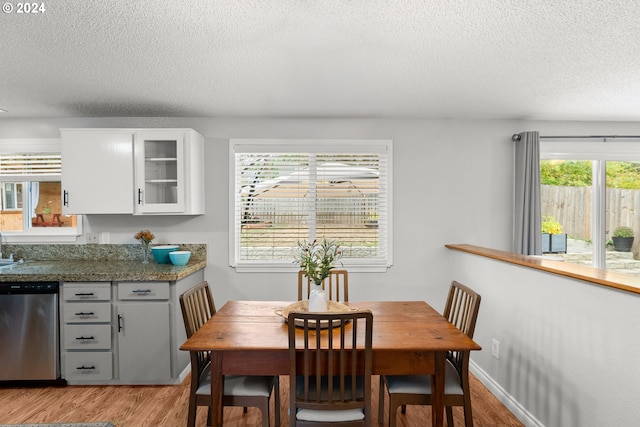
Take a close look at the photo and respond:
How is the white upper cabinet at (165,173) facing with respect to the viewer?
toward the camera

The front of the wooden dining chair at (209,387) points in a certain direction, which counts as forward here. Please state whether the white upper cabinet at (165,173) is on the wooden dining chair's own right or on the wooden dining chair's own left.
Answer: on the wooden dining chair's own left

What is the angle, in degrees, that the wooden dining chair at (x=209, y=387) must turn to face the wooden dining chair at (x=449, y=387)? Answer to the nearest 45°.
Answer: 0° — it already faces it

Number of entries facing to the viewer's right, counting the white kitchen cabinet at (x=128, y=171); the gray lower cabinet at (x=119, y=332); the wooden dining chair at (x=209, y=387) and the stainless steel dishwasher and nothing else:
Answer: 1

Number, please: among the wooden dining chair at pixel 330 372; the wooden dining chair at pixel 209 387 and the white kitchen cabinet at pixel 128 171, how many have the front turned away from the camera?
1

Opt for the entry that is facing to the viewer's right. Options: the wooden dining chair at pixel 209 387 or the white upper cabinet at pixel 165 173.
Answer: the wooden dining chair

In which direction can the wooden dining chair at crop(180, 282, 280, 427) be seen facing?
to the viewer's right

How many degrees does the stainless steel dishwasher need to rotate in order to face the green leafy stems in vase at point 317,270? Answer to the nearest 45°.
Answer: approximately 45° to its left

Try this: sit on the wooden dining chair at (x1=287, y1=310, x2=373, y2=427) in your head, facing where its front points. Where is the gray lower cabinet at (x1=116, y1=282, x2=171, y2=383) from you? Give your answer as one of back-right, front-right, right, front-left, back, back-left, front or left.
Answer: front-left
